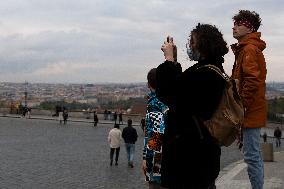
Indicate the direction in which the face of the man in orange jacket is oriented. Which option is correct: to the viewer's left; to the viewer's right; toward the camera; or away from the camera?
to the viewer's left

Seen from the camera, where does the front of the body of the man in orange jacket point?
to the viewer's left

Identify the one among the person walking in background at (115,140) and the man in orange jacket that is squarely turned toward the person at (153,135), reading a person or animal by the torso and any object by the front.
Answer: the man in orange jacket

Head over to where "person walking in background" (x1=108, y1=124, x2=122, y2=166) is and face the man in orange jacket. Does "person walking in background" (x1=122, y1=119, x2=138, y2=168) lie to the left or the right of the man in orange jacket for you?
left
